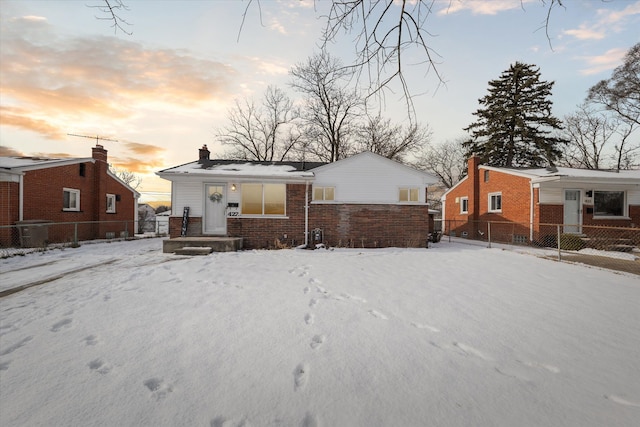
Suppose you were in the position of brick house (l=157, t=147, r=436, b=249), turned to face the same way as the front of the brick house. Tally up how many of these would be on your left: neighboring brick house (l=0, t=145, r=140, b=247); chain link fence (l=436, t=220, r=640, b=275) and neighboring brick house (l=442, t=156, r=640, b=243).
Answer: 2

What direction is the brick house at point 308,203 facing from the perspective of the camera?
toward the camera

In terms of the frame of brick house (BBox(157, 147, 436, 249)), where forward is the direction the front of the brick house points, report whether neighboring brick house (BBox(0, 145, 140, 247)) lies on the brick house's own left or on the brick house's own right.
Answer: on the brick house's own right

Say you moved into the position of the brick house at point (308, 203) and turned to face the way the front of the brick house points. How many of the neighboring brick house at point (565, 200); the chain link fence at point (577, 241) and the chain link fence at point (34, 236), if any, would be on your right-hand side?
1

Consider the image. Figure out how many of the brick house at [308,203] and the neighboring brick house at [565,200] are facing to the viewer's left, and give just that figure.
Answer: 0

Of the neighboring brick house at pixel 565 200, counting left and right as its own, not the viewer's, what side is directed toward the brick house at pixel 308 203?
right

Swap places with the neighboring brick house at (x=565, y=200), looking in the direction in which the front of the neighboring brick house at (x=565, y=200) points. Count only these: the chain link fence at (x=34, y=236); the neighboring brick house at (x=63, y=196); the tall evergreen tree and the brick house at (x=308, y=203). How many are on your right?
3

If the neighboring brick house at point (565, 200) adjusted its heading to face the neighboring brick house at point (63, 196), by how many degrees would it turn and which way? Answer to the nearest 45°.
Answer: approximately 90° to its right

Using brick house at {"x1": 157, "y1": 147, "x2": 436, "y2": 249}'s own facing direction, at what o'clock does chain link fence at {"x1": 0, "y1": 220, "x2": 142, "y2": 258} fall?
The chain link fence is roughly at 3 o'clock from the brick house.

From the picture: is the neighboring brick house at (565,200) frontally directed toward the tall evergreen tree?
no

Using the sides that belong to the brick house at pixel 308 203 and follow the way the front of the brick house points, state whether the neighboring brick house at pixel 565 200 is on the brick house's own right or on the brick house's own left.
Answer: on the brick house's own left

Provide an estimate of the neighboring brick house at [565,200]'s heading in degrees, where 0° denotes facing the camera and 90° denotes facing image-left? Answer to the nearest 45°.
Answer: approximately 315°

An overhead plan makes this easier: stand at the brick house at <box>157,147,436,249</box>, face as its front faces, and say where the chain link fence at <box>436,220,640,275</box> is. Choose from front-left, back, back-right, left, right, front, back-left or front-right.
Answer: left

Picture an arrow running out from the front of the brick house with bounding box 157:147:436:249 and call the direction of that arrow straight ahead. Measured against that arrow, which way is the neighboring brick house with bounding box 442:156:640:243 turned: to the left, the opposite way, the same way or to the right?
the same way
